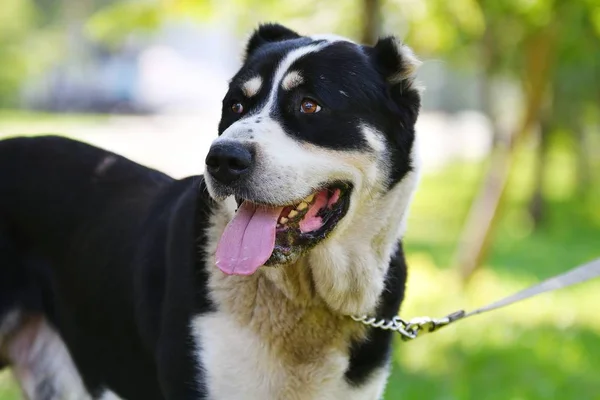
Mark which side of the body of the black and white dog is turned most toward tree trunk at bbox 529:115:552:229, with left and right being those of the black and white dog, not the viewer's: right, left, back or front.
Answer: left

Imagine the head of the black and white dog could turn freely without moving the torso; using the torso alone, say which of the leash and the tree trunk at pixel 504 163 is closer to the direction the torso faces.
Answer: the leash

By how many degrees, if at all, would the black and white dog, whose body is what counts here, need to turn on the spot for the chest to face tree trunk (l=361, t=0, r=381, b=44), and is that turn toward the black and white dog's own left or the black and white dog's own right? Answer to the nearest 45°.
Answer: approximately 135° to the black and white dog's own left

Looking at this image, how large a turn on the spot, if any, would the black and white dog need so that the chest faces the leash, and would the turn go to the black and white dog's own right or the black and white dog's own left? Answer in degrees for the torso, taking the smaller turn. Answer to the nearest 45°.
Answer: approximately 45° to the black and white dog's own left

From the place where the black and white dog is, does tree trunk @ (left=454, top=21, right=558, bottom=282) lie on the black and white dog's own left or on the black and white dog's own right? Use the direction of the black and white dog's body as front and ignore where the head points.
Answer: on the black and white dog's own left
